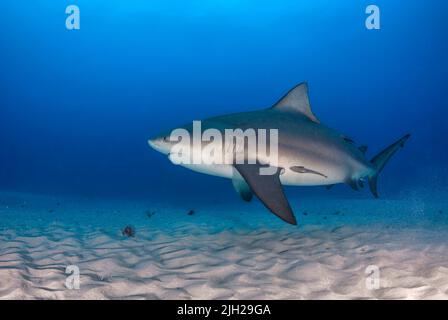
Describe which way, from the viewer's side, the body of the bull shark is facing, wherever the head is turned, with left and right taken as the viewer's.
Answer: facing to the left of the viewer
